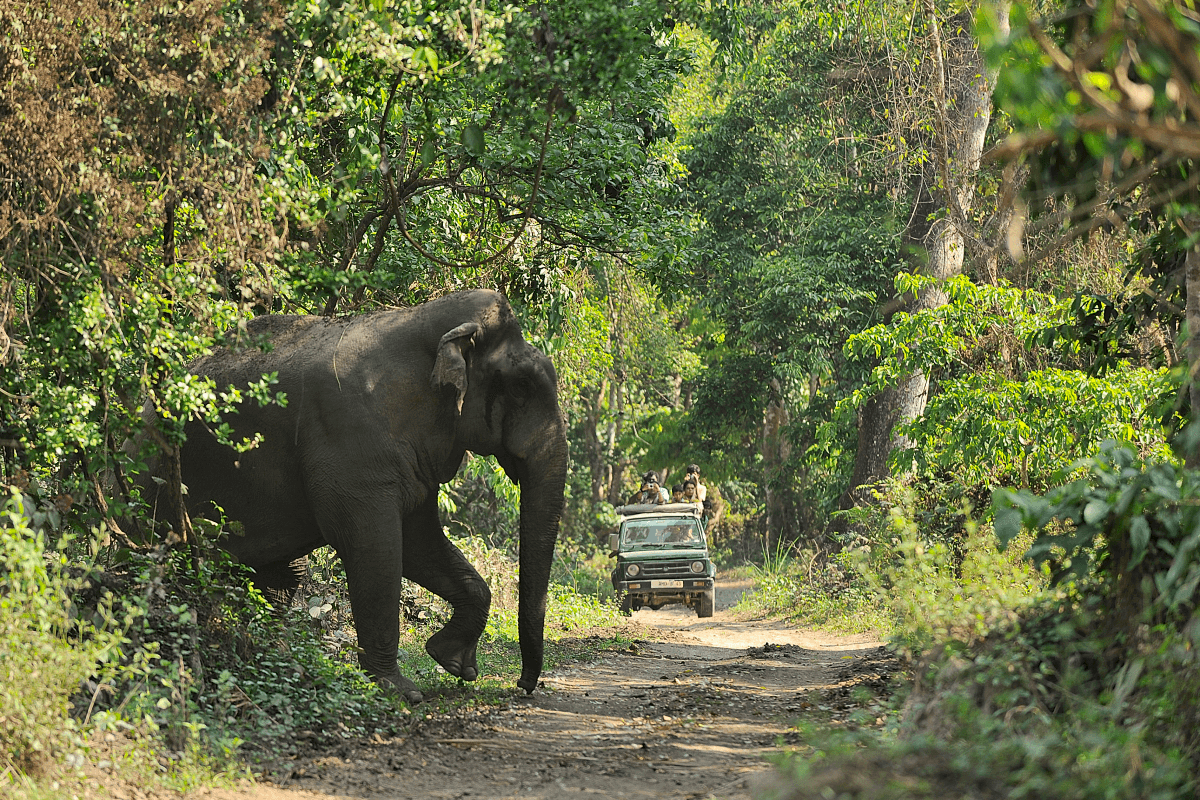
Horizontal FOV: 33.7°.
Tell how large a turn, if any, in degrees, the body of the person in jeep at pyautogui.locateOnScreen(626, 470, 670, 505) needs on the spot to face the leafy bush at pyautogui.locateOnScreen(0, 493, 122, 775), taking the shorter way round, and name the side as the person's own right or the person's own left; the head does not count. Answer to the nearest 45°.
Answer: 0° — they already face it

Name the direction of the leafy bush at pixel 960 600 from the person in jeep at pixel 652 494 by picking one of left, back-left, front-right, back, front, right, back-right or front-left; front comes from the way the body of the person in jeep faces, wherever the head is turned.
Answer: front

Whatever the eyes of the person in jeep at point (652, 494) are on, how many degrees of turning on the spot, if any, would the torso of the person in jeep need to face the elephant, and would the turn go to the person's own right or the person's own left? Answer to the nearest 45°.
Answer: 0° — they already face it

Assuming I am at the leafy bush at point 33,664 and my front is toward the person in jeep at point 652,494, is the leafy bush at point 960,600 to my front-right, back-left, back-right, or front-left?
front-right

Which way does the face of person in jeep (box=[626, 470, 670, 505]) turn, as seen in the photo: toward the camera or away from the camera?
toward the camera

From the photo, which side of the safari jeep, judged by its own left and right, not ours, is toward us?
front

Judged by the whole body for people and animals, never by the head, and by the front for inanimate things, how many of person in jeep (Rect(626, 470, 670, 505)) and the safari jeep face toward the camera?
2

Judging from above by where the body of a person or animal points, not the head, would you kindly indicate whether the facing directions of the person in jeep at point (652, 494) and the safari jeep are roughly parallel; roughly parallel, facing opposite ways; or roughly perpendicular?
roughly parallel

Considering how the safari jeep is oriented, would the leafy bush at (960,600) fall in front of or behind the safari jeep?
in front

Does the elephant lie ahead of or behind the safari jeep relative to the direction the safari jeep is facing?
ahead

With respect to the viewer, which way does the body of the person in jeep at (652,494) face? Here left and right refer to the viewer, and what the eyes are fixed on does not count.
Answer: facing the viewer

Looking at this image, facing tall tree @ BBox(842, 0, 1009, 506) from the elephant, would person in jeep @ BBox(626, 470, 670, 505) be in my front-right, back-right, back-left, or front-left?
front-left
